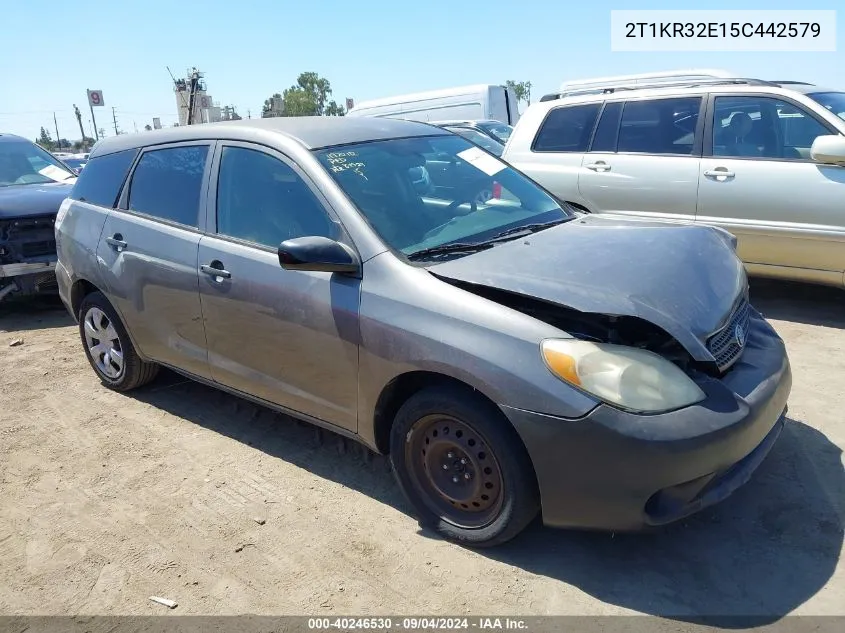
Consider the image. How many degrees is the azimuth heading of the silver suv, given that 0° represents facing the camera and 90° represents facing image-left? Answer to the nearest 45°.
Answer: approximately 315°

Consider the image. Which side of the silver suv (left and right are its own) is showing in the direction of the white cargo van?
back

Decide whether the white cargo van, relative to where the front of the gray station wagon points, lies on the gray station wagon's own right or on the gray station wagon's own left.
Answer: on the gray station wagon's own left

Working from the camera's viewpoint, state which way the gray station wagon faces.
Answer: facing the viewer and to the right of the viewer

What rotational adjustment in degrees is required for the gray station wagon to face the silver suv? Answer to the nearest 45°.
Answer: approximately 90° to its left

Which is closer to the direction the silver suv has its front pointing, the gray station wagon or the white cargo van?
the gray station wagon

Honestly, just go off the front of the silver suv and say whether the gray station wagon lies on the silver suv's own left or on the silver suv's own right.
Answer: on the silver suv's own right

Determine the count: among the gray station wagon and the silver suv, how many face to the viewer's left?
0
